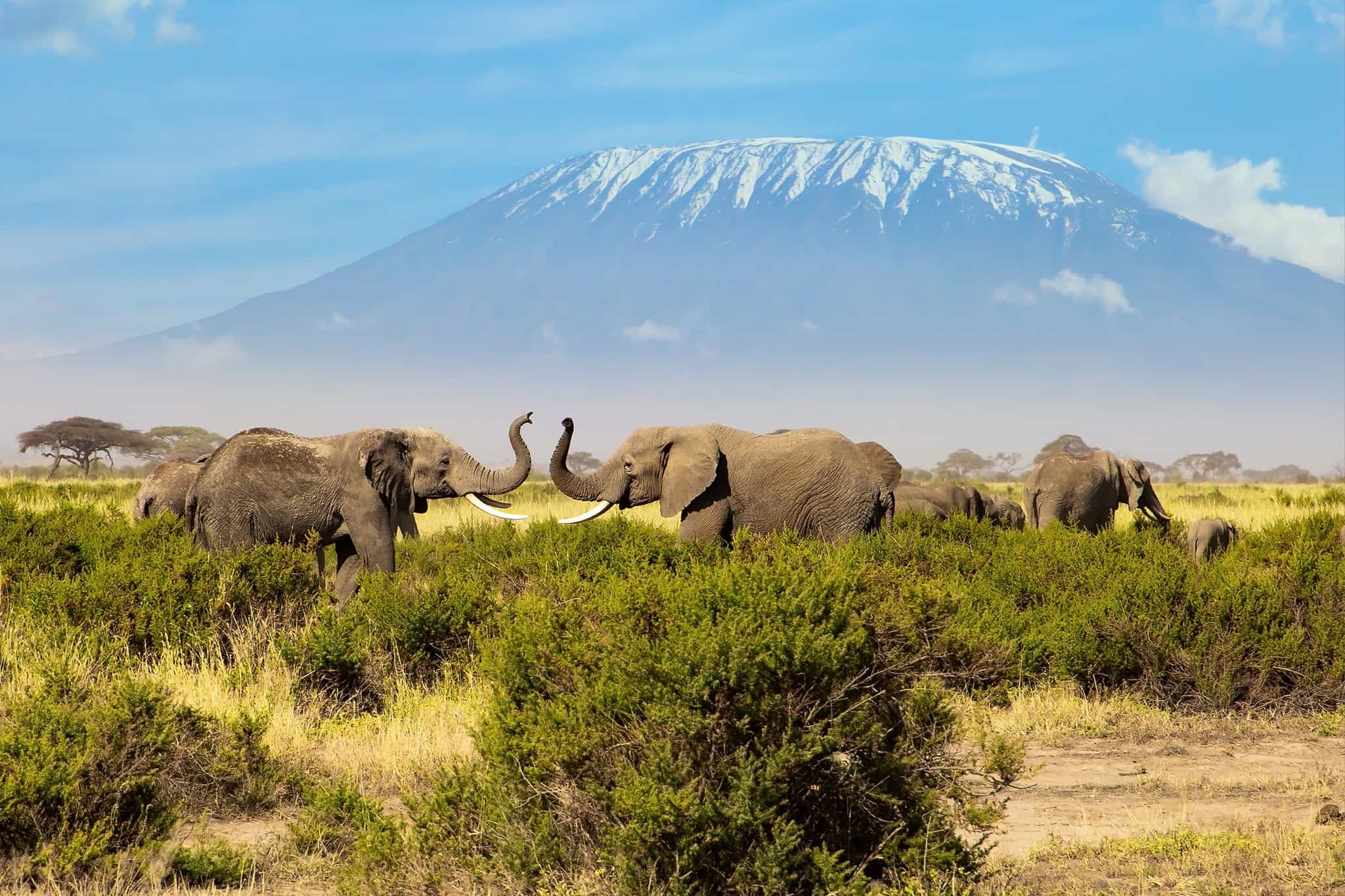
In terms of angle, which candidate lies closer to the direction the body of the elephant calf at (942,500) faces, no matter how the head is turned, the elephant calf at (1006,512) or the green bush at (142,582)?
the elephant calf

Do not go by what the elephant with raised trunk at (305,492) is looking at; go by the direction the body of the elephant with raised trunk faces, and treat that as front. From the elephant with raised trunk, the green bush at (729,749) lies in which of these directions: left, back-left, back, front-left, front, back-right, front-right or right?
right

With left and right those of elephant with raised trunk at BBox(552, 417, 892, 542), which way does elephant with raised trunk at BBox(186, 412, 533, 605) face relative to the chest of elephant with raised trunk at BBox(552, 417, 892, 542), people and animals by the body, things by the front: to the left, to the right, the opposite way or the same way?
the opposite way

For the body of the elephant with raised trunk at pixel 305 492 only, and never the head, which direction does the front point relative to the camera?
to the viewer's right

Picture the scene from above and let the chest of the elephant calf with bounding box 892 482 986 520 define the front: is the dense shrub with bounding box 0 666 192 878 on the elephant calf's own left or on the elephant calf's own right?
on the elephant calf's own right

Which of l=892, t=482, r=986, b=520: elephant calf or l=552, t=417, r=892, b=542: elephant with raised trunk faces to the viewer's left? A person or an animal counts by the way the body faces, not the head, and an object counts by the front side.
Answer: the elephant with raised trunk

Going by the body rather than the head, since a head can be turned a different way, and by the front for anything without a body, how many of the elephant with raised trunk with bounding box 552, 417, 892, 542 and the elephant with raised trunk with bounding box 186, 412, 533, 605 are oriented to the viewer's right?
1

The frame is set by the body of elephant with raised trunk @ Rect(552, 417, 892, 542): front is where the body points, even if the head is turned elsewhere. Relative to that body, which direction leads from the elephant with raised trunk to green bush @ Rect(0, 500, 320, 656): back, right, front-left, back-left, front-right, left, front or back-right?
front-left

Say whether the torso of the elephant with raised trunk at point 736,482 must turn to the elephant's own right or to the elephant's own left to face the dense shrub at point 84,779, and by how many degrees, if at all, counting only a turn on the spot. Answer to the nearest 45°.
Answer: approximately 90° to the elephant's own left

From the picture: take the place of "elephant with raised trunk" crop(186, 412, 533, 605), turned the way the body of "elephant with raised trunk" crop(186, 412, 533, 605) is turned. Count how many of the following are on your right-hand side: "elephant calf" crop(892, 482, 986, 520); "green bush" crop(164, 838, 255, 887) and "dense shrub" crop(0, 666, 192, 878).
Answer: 2

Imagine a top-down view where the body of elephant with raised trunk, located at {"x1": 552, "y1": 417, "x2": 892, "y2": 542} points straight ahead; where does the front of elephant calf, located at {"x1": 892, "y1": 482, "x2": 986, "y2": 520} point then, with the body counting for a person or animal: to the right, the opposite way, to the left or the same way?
the opposite way

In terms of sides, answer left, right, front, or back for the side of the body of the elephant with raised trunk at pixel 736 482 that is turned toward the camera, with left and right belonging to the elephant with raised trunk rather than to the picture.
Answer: left

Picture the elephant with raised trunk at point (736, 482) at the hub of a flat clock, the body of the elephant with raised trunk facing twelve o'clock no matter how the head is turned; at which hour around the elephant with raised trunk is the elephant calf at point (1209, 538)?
The elephant calf is roughly at 5 o'clock from the elephant with raised trunk.

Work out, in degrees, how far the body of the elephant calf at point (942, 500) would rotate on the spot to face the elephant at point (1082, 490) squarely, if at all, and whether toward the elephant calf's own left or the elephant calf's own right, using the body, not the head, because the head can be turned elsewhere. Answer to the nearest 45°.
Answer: approximately 45° to the elephant calf's own left

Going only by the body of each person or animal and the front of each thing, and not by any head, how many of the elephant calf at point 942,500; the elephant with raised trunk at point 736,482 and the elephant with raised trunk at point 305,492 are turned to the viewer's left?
1

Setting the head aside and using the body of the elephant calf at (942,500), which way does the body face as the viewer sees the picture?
to the viewer's right
